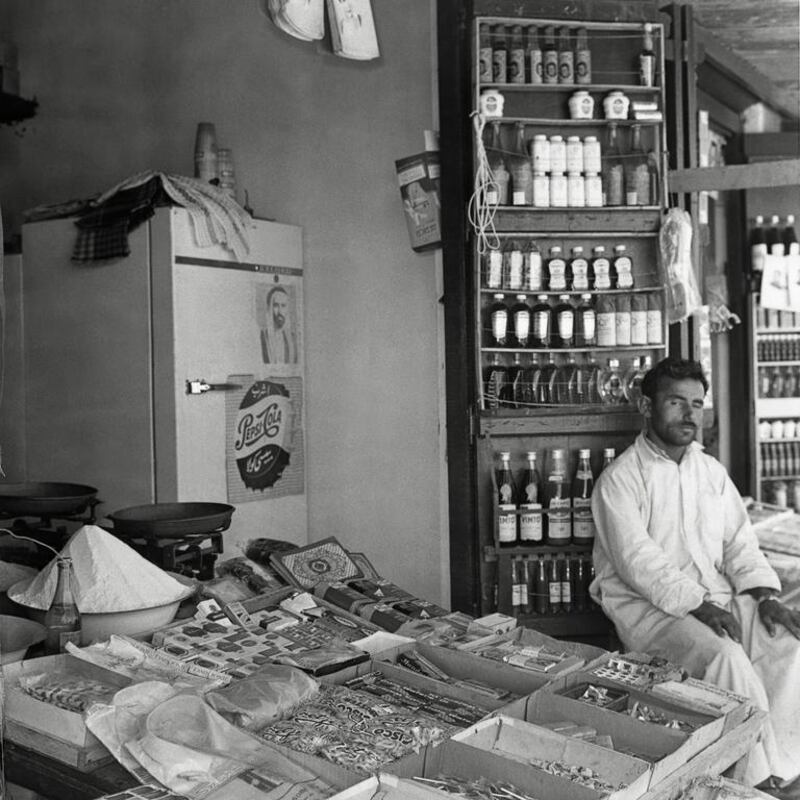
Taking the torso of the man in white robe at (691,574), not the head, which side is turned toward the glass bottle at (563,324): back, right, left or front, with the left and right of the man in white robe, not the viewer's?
back

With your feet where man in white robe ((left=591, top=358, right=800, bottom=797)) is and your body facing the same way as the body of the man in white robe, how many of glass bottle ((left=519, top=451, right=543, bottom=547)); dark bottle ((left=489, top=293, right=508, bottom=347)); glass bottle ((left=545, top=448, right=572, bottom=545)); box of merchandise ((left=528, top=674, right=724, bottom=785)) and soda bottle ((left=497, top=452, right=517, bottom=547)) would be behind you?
4

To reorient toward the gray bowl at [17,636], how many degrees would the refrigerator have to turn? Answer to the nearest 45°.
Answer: approximately 45° to its right

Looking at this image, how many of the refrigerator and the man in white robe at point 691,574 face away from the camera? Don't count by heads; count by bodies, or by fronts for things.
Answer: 0

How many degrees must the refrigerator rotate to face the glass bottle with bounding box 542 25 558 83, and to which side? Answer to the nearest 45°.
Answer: approximately 45° to its left

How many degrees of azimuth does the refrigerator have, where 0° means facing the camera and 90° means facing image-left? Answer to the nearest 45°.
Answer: approximately 315°

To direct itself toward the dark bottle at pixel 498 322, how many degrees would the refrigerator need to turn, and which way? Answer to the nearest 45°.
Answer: approximately 45° to its left

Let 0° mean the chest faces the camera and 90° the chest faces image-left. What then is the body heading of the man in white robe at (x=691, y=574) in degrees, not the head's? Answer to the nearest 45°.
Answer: approximately 315°

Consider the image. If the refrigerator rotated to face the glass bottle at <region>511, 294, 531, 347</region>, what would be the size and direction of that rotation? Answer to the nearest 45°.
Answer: approximately 45° to its left

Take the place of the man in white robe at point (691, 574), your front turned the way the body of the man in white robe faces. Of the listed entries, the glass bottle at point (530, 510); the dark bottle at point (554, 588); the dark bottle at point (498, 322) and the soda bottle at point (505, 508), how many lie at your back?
4

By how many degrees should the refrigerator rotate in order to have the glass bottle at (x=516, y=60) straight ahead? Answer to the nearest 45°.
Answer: approximately 45° to its left

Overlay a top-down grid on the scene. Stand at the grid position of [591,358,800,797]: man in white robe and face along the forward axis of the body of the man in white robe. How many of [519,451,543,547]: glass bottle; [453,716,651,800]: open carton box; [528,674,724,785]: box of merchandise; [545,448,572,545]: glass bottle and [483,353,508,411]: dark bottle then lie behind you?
3
